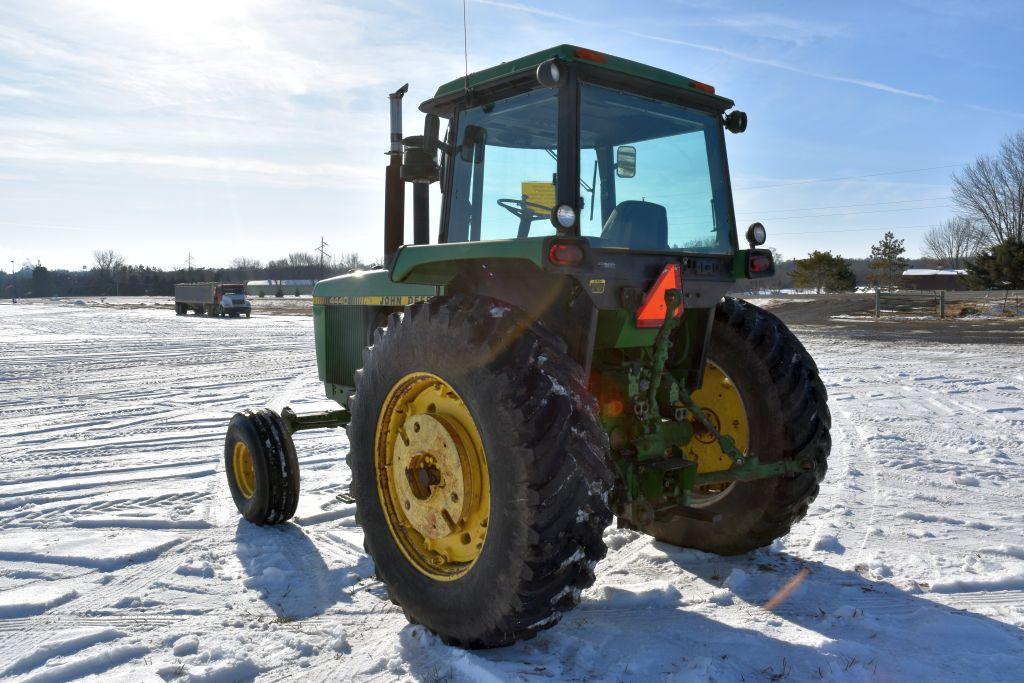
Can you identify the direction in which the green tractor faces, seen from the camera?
facing away from the viewer and to the left of the viewer

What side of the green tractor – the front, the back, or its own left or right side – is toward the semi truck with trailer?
front

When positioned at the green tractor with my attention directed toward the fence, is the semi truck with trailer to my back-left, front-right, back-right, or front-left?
front-left

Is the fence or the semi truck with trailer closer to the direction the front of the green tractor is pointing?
the semi truck with trailer

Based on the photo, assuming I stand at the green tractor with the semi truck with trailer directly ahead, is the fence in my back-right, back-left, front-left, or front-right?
front-right

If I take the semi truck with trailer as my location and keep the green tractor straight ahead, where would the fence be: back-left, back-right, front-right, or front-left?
front-left

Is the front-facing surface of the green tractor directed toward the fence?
no
